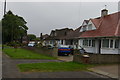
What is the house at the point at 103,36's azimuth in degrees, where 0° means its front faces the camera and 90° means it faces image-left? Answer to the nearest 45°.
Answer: approximately 45°
